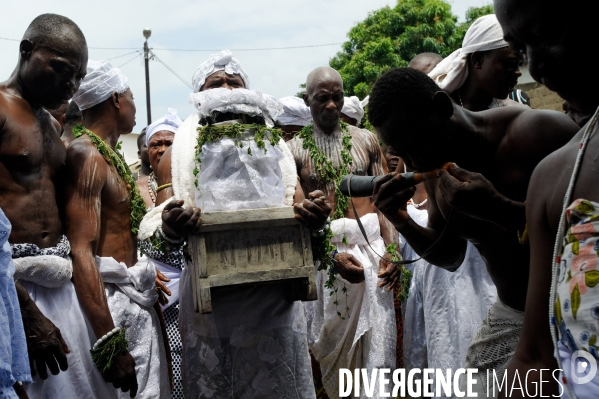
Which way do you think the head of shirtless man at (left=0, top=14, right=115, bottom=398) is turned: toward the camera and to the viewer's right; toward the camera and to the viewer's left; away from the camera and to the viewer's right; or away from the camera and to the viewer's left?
toward the camera and to the viewer's right

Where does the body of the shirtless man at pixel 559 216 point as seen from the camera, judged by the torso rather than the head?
to the viewer's left

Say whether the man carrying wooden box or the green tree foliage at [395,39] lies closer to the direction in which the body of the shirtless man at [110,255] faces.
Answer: the man carrying wooden box
